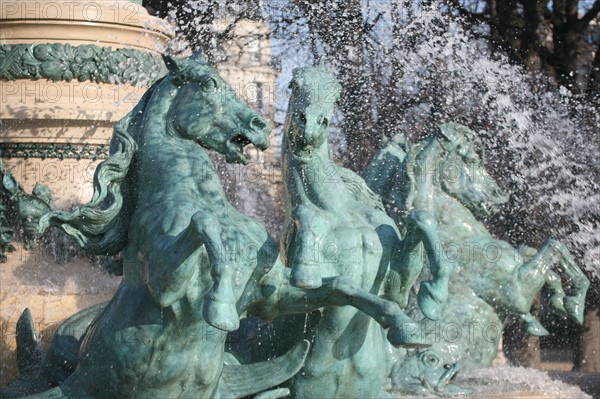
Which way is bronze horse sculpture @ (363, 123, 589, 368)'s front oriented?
to the viewer's right

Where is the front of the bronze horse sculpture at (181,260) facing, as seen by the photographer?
facing the viewer and to the right of the viewer

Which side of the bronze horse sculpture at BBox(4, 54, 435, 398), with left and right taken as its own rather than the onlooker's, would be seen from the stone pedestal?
back

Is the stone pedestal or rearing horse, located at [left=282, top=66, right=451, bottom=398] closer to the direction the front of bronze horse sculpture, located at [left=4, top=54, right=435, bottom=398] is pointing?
the rearing horse

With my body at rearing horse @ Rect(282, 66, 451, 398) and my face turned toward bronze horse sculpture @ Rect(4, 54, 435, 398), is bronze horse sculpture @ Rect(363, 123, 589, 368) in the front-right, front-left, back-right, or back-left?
back-right

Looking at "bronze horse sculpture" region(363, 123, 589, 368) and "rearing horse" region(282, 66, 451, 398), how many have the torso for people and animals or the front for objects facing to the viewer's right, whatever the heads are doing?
1

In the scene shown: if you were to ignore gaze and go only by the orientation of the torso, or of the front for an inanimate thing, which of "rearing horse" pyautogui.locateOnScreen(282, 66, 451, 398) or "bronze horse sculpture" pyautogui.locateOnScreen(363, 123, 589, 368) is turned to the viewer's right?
the bronze horse sculpture

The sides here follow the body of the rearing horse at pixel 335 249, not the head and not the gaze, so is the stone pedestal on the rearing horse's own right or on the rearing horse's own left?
on the rearing horse's own right
